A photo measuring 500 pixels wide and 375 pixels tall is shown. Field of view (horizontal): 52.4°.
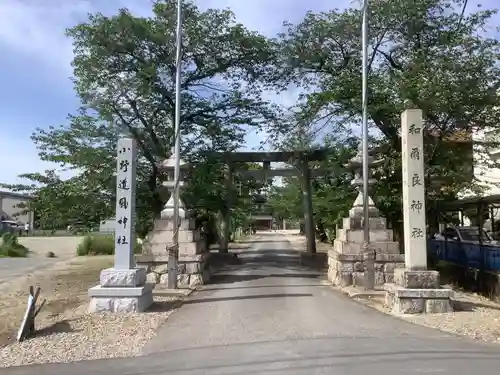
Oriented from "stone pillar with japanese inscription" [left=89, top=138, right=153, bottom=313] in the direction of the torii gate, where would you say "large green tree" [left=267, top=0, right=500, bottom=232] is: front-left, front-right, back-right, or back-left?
front-right

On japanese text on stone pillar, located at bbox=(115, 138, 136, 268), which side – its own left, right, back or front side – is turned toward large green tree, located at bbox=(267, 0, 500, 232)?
left

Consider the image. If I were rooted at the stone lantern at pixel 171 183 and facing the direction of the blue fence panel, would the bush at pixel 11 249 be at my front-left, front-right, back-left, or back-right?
back-left

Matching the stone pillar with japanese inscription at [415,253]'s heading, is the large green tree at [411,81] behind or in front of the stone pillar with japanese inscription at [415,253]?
behind

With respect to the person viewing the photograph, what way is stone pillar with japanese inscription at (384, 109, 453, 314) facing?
facing the viewer

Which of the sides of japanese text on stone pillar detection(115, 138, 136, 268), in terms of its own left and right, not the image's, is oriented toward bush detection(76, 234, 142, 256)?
back

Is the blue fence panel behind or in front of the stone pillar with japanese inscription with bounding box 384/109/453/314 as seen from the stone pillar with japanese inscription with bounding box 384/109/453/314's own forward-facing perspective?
behind

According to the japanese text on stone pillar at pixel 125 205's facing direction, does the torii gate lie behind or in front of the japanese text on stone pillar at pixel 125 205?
behind

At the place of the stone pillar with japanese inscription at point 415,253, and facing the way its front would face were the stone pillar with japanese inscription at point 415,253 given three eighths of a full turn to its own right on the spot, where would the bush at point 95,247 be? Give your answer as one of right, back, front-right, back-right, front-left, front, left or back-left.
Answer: front

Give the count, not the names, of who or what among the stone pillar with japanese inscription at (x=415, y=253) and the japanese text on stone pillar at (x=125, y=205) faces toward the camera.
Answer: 2

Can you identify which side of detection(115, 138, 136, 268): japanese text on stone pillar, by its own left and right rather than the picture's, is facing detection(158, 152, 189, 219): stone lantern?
back

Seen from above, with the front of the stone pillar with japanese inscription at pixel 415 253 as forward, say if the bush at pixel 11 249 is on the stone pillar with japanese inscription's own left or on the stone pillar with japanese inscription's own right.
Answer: on the stone pillar with japanese inscription's own right

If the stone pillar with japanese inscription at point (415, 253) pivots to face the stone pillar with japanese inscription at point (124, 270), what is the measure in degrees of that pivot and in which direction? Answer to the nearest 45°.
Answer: approximately 90° to its right

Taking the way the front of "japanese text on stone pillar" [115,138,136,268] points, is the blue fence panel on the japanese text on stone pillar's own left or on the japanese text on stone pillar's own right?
on the japanese text on stone pillar's own left

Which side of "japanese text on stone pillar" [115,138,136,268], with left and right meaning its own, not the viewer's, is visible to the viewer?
front
